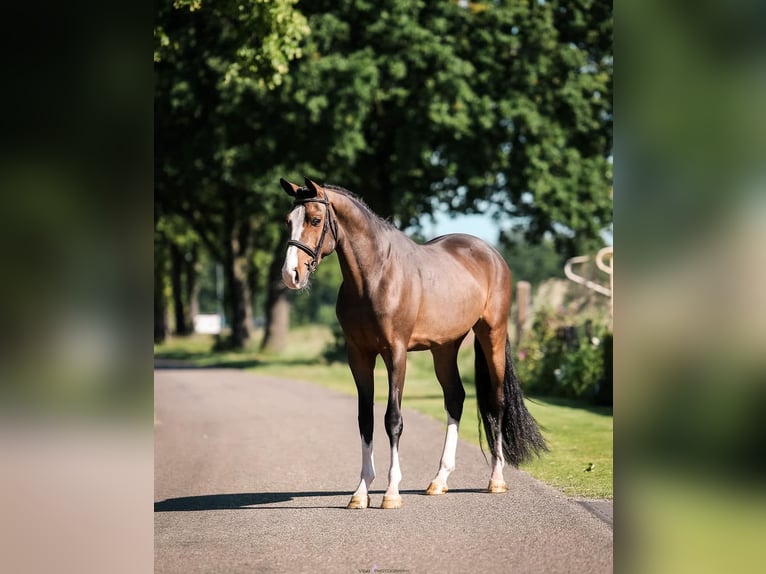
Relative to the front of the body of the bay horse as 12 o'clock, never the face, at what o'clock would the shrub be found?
The shrub is roughly at 5 o'clock from the bay horse.

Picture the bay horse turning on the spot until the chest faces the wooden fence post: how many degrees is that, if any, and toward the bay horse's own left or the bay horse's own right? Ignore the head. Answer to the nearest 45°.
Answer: approximately 135° to the bay horse's own right

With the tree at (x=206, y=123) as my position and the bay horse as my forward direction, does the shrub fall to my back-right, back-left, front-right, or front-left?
front-left

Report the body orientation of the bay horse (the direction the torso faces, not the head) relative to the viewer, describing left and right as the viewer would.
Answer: facing the viewer and to the left of the viewer

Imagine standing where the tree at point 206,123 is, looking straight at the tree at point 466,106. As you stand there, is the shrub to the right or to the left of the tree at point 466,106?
right

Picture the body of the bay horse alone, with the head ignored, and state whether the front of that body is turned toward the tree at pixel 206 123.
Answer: no

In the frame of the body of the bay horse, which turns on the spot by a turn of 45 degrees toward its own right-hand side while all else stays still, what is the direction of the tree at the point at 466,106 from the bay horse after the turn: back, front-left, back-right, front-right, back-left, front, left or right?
right

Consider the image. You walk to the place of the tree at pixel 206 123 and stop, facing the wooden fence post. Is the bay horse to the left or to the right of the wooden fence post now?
right
